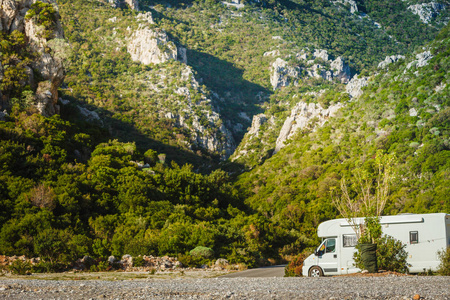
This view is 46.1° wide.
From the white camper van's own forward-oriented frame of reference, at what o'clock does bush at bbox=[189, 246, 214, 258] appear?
The bush is roughly at 1 o'clock from the white camper van.

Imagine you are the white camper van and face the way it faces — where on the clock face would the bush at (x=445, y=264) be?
The bush is roughly at 7 o'clock from the white camper van.

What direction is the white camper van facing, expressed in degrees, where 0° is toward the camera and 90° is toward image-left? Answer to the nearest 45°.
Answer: approximately 90°

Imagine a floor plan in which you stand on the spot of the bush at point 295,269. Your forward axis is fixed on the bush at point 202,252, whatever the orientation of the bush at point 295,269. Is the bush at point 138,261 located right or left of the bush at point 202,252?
left

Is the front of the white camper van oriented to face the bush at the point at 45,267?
yes

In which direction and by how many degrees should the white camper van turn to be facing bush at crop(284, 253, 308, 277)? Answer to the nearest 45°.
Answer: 0° — it already faces it
